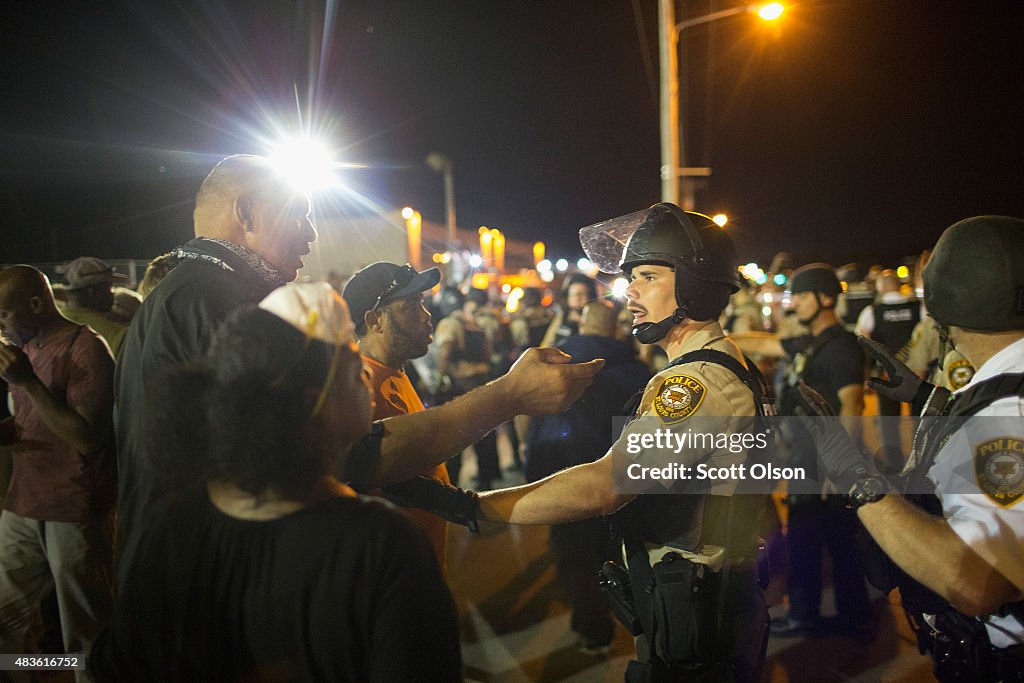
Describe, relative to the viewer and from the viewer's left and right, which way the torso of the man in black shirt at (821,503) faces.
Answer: facing the viewer and to the left of the viewer

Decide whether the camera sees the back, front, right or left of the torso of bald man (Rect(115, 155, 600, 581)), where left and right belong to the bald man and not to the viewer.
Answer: right

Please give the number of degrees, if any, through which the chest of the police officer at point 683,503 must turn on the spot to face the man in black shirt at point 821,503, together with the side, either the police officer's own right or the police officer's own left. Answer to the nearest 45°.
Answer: approximately 90° to the police officer's own right

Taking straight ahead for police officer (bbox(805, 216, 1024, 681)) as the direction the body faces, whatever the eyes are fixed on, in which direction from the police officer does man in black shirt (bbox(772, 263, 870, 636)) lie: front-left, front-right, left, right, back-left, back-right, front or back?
front-right

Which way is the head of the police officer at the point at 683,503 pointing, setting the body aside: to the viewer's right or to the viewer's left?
to the viewer's left

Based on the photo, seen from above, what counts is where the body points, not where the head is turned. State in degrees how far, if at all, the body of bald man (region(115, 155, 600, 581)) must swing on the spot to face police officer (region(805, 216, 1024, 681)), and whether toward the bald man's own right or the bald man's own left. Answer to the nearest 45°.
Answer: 0° — they already face them

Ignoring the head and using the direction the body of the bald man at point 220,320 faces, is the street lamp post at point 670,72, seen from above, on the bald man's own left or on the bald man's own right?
on the bald man's own left

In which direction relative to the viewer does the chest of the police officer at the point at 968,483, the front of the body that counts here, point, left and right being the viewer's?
facing away from the viewer and to the left of the viewer

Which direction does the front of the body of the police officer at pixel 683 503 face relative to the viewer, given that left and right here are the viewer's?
facing to the left of the viewer

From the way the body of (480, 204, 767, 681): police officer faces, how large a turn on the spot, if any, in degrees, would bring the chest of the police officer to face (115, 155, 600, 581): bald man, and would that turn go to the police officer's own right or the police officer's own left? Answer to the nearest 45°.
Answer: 0° — they already face them

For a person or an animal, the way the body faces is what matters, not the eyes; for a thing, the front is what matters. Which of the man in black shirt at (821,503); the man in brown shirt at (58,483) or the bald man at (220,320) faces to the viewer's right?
the bald man

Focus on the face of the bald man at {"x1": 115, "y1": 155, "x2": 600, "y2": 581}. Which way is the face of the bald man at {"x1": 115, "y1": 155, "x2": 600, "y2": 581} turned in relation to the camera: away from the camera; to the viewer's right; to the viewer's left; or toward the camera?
to the viewer's right
